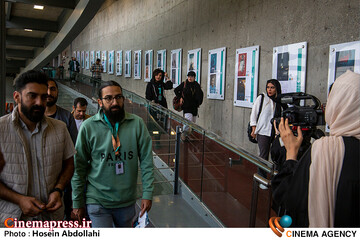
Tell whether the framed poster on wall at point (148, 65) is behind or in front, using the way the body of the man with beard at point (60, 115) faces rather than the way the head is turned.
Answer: behind

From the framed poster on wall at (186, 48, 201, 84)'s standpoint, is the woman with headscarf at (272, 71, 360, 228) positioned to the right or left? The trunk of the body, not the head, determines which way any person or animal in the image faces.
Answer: on its left

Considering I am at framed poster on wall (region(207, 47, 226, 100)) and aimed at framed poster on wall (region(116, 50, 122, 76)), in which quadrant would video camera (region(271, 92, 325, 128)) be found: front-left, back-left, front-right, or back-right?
back-left

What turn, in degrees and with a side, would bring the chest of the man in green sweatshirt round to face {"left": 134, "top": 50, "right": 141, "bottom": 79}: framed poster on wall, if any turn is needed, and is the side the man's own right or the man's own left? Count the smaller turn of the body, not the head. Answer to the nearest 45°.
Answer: approximately 180°

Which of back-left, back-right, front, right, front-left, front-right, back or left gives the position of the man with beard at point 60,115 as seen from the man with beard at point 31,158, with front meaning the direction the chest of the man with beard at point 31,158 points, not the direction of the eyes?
back-left

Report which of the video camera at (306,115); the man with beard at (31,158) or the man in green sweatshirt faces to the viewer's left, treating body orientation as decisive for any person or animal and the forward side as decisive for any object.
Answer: the video camera

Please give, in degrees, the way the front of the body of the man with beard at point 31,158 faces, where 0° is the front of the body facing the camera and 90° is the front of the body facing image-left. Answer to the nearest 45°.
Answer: approximately 315°

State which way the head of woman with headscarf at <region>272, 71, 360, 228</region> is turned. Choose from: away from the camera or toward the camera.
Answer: away from the camera

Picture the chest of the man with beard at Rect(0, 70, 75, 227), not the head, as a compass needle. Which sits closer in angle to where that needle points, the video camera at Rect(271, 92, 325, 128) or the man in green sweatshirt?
the video camera

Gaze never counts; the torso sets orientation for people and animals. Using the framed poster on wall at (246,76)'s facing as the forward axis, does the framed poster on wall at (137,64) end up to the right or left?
on its right

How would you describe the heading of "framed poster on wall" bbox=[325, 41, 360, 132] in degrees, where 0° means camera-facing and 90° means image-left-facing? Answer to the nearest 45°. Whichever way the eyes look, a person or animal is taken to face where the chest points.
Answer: approximately 45°

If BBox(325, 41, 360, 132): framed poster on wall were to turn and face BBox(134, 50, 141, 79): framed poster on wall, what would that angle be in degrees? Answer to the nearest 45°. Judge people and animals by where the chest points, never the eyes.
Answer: approximately 90° to its right
